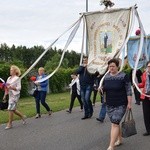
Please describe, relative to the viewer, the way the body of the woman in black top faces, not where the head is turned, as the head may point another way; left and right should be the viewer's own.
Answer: facing the viewer and to the left of the viewer

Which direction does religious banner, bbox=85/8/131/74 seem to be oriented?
toward the camera

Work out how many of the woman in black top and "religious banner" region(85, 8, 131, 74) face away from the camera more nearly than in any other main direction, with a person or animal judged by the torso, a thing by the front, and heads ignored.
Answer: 0
